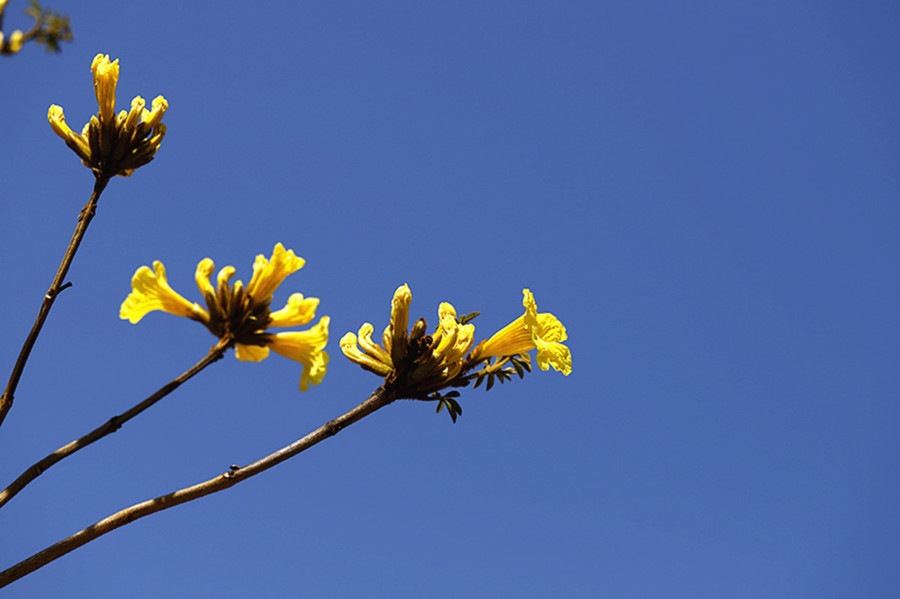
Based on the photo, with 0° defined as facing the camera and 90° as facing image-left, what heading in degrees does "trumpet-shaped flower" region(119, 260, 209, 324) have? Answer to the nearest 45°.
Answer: approximately 90°

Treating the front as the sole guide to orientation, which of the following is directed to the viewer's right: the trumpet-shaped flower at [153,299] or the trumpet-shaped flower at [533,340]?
the trumpet-shaped flower at [533,340]

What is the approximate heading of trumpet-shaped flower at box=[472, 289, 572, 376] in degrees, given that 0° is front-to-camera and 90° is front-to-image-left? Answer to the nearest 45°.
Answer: approximately 270°

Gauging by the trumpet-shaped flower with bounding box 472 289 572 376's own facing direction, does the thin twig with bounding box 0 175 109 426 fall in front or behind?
behind
